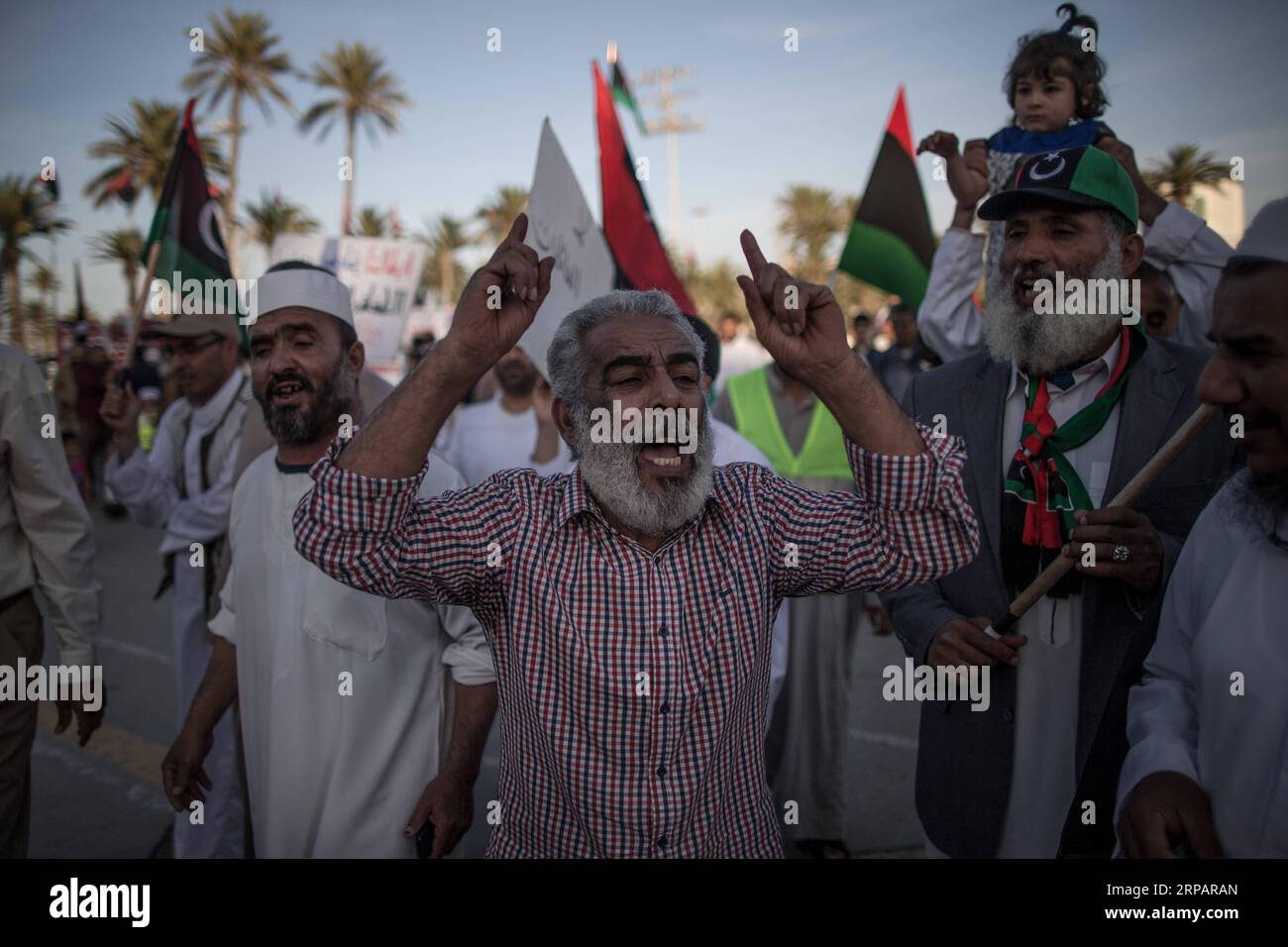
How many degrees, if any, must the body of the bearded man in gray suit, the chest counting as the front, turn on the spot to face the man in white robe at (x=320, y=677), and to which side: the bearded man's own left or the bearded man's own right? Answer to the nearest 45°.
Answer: approximately 45° to the bearded man's own right

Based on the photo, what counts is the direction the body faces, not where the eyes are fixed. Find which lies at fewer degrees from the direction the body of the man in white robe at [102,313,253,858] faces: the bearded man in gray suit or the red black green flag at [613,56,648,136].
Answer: the bearded man in gray suit

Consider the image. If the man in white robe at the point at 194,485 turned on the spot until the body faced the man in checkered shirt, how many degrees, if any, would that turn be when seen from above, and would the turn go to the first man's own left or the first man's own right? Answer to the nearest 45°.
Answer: approximately 45° to the first man's own left

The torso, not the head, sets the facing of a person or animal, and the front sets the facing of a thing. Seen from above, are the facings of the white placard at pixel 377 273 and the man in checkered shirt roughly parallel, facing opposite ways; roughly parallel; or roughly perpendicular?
roughly parallel

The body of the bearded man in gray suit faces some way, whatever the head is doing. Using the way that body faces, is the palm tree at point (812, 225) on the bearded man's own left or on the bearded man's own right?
on the bearded man's own right

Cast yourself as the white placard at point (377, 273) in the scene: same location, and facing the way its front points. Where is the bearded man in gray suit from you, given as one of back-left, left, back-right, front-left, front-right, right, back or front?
front

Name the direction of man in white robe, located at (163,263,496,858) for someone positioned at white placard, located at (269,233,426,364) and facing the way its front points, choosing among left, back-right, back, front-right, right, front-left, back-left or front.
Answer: front

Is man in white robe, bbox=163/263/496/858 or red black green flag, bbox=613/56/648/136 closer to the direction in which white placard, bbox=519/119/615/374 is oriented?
the man in white robe

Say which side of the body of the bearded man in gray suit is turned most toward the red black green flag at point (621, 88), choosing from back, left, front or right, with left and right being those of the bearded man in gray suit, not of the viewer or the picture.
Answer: back

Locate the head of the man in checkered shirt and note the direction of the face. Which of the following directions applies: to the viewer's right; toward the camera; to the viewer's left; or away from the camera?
toward the camera

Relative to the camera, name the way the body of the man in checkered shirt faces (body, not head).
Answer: toward the camera

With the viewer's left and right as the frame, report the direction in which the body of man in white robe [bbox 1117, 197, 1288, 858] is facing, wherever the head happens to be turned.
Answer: facing the viewer and to the left of the viewer

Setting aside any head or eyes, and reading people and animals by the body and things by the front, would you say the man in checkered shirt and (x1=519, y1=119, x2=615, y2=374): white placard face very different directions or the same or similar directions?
same or similar directions

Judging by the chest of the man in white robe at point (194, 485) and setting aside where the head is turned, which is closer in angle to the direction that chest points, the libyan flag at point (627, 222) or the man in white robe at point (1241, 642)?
the man in white robe
